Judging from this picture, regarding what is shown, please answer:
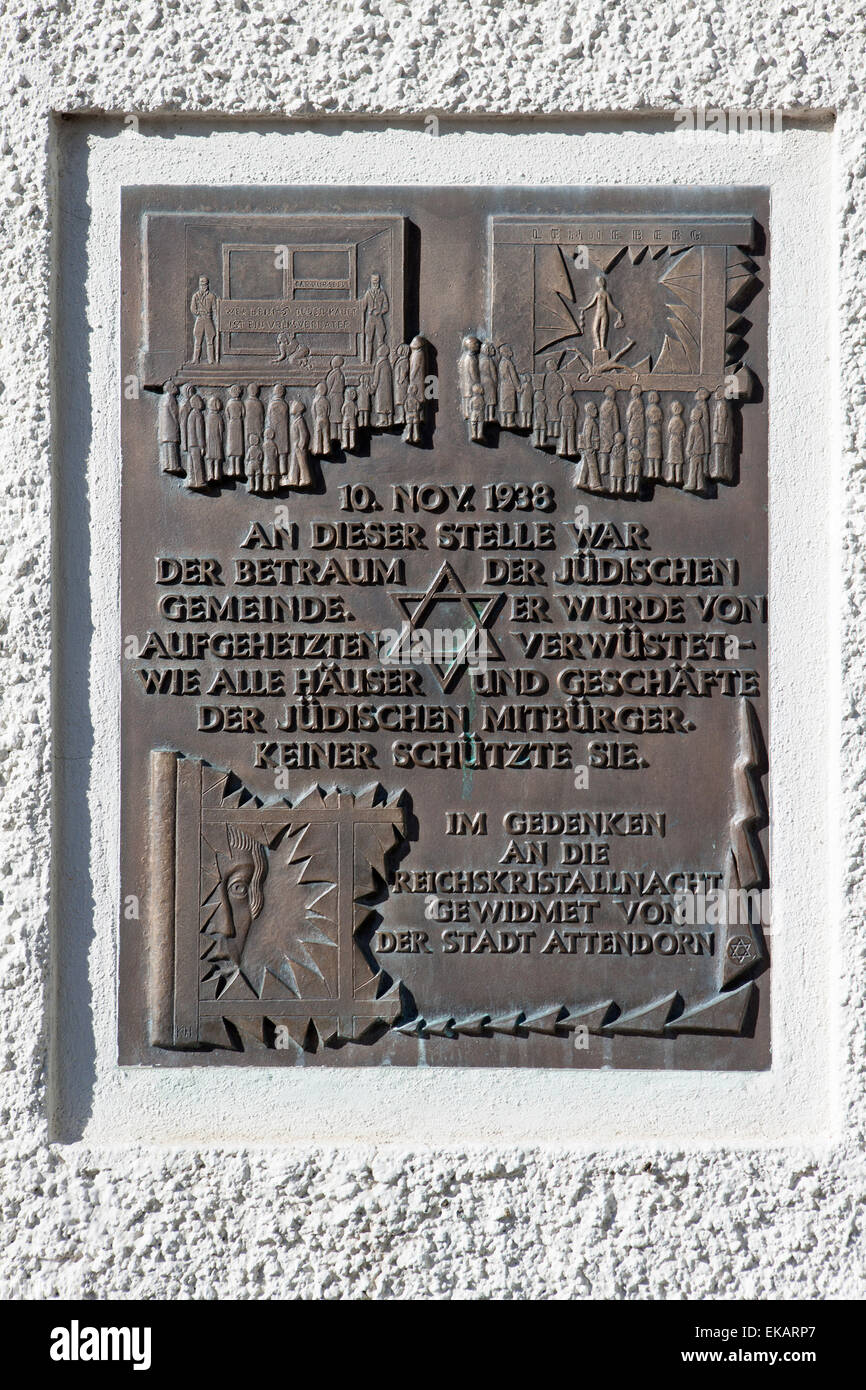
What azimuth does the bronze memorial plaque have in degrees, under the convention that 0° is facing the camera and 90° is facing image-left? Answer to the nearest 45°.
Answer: approximately 0°
